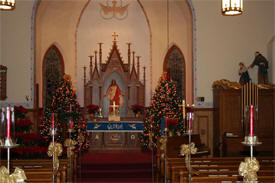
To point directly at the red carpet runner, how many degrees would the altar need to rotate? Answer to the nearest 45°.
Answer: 0° — it already faces it

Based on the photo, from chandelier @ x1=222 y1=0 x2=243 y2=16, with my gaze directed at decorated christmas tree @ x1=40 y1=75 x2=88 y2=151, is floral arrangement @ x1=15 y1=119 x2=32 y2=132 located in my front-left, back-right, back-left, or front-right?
front-left

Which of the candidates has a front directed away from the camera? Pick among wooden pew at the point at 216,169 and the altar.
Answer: the wooden pew

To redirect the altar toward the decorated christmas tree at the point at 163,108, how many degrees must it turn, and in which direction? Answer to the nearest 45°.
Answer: approximately 45° to its left

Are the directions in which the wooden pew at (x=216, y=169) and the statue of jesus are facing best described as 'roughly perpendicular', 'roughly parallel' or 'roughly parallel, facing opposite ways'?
roughly parallel, facing opposite ways

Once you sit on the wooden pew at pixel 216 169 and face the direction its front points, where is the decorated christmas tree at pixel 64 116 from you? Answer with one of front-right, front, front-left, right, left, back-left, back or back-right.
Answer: front-left

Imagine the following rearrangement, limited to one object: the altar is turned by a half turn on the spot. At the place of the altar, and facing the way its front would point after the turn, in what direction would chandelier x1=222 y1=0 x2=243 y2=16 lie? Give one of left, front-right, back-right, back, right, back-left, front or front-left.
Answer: back

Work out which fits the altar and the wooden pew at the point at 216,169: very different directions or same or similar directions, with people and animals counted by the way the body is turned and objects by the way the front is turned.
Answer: very different directions

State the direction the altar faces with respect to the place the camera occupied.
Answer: facing the viewer

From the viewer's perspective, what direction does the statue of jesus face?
toward the camera

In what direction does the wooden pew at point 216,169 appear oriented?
away from the camera

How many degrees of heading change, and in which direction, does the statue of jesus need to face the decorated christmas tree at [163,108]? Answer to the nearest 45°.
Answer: approximately 45° to its left

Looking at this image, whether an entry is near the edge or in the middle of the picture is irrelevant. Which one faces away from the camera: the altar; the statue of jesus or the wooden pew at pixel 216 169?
the wooden pew

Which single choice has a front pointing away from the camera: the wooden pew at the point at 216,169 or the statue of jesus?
the wooden pew
